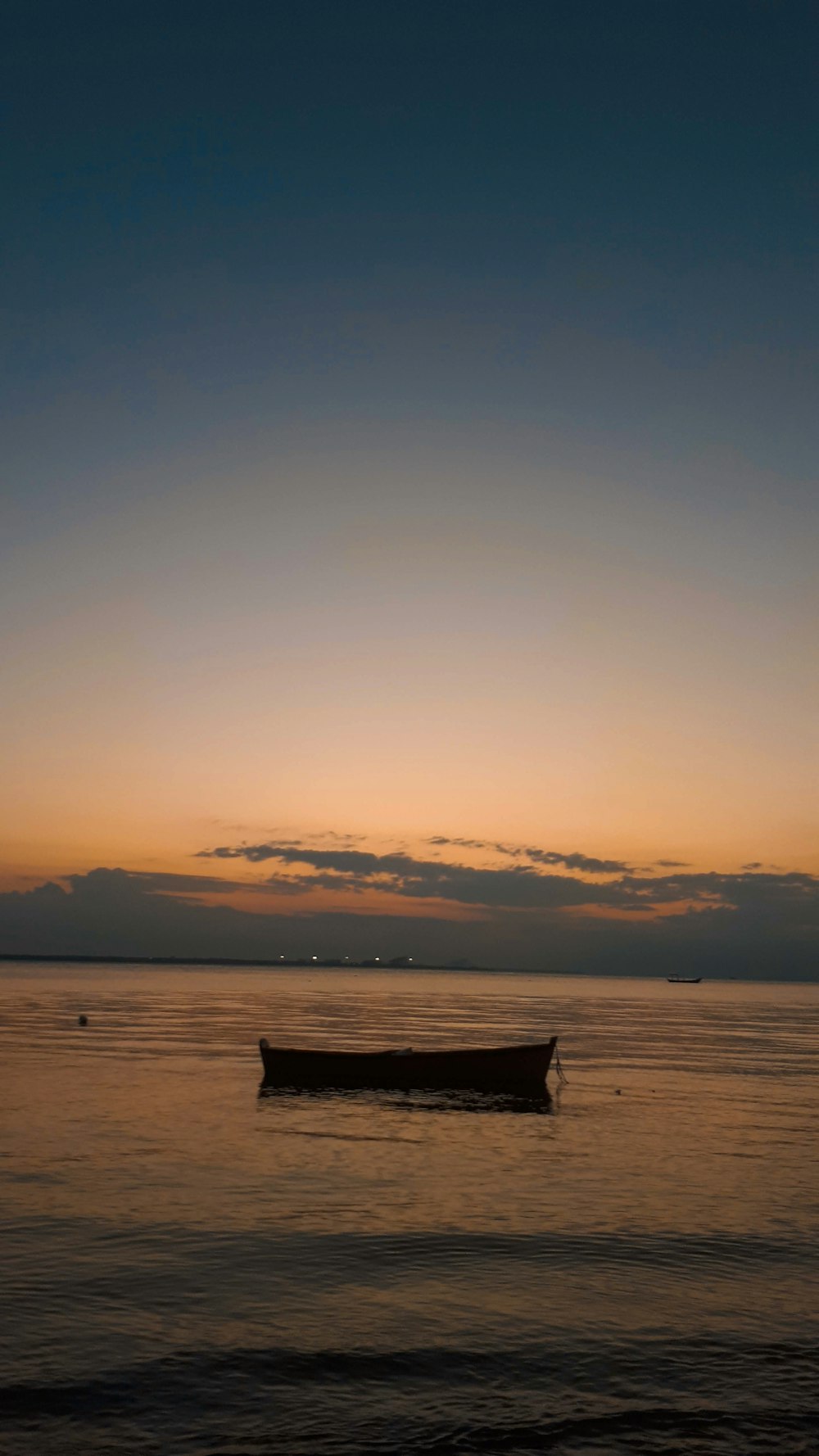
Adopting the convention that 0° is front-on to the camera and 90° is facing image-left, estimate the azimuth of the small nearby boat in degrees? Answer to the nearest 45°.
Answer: approximately 270°
